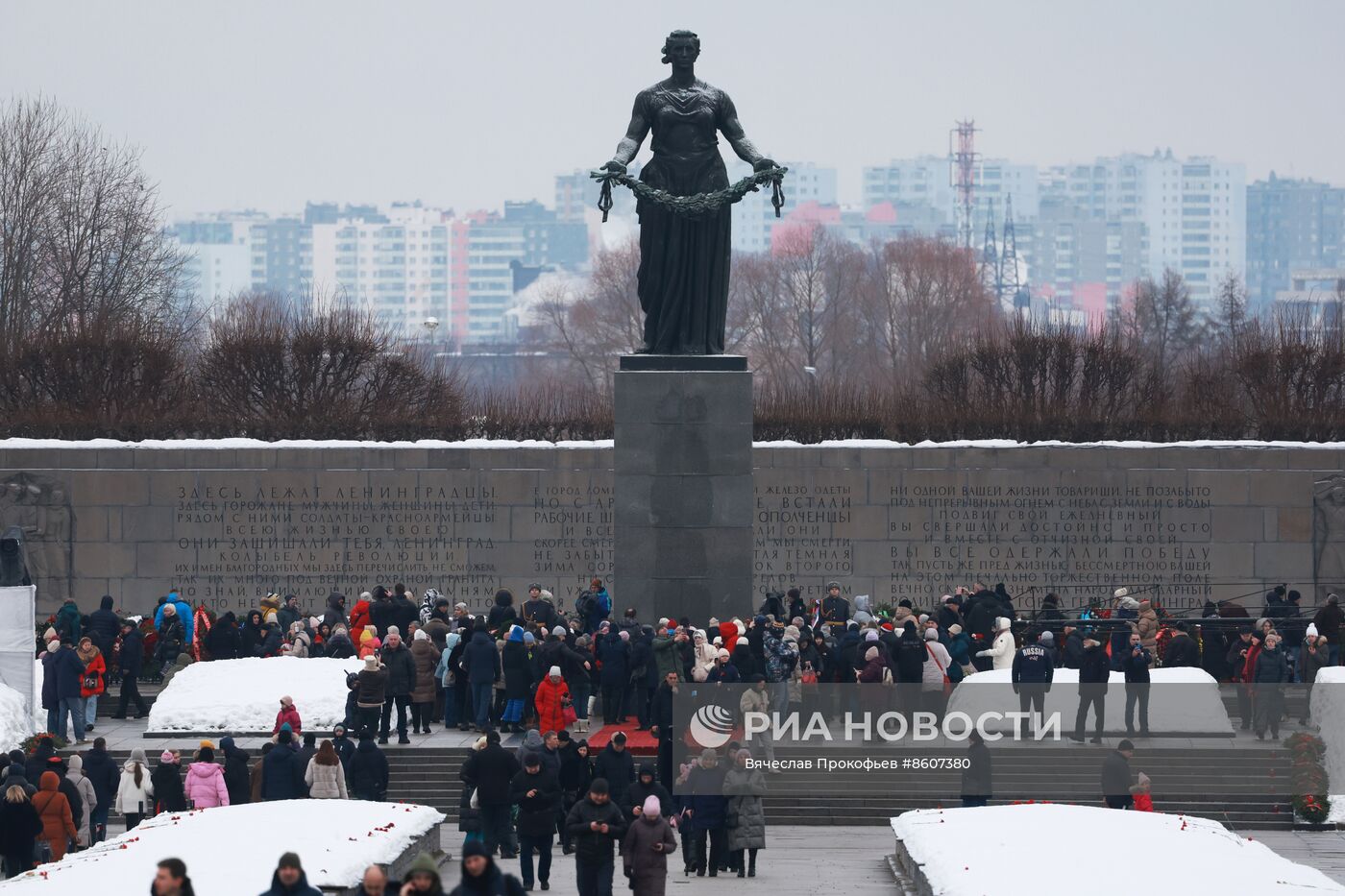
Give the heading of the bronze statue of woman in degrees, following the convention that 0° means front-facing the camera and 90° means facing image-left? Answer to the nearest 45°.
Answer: approximately 0°

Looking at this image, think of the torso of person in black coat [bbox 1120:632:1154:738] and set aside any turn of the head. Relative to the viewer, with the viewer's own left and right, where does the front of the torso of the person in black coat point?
facing the viewer

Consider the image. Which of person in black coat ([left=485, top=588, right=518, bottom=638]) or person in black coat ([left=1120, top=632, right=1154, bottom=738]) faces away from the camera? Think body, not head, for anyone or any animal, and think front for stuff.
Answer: person in black coat ([left=485, top=588, right=518, bottom=638])

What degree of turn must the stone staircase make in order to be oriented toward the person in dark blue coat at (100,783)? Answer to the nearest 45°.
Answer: approximately 90° to its right

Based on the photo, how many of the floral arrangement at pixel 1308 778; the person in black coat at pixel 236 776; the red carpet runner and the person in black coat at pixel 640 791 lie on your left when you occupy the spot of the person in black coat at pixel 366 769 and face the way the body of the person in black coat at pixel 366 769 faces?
1

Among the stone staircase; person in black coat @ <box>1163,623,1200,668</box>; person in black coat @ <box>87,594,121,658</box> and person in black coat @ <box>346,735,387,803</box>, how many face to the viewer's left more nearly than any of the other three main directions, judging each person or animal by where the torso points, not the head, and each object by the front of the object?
0

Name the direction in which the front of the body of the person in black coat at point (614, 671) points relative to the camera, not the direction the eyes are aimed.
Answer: away from the camera

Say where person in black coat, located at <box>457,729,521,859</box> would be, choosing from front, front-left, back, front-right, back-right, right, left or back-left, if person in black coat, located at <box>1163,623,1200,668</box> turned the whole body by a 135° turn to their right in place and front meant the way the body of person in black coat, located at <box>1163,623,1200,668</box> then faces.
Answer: right

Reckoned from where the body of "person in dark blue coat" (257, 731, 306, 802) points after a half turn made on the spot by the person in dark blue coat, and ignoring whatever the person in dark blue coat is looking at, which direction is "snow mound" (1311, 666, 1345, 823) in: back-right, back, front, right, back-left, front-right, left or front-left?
left

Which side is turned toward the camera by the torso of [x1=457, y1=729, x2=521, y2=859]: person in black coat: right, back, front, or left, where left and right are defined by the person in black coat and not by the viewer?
back

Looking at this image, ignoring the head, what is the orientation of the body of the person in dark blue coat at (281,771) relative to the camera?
away from the camera

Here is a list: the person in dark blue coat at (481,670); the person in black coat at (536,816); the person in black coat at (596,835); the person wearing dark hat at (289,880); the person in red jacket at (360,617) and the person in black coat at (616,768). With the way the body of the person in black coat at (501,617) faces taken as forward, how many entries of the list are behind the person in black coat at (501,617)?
5

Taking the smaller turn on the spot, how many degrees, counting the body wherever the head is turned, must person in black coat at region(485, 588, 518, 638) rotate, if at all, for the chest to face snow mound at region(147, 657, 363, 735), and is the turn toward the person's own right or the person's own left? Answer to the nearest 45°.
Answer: approximately 135° to the person's own left

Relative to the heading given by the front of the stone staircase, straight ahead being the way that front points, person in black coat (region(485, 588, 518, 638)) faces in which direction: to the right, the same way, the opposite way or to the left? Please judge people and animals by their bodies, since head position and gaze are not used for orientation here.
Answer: the opposite way

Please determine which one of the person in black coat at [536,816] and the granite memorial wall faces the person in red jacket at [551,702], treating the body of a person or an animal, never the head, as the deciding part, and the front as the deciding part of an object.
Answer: the granite memorial wall

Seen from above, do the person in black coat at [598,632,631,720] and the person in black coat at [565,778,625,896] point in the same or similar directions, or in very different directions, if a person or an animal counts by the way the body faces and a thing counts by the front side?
very different directions

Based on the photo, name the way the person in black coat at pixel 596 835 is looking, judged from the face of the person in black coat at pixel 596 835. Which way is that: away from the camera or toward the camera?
toward the camera
